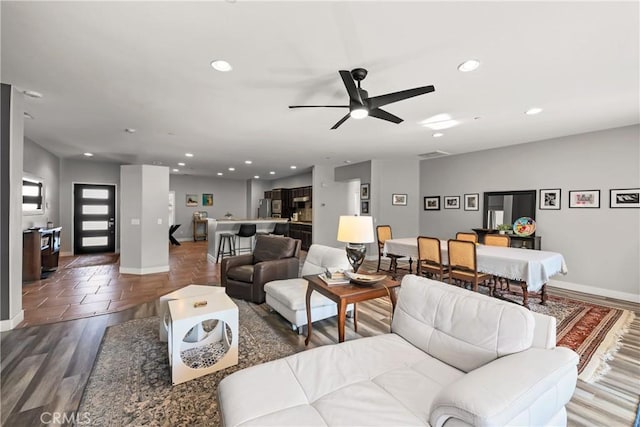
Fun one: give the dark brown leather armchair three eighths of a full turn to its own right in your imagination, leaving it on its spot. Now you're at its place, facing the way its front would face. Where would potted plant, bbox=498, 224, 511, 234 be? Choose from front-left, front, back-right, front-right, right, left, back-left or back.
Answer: right

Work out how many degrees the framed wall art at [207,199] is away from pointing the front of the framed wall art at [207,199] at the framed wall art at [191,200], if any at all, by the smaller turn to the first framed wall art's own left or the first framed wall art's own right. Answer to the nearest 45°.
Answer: approximately 90° to the first framed wall art's own right

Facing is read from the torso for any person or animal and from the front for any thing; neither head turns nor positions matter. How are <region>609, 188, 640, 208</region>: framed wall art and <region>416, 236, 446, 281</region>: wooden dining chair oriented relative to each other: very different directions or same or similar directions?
very different directions

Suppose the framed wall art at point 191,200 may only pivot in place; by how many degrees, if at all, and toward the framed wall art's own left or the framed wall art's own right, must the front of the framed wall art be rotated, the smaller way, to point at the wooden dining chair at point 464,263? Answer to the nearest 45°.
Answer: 0° — it already faces it

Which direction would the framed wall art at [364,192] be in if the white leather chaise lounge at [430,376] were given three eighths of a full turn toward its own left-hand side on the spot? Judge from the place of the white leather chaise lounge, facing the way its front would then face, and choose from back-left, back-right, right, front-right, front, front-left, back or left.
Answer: left

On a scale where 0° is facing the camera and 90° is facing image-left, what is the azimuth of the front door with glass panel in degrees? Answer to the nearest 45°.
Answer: approximately 0°

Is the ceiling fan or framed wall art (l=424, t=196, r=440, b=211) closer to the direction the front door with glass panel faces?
the ceiling fan

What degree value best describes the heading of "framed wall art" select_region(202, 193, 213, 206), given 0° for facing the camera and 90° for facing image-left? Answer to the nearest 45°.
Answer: approximately 0°

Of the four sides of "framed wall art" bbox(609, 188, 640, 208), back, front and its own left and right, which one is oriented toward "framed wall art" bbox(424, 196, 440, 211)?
right
